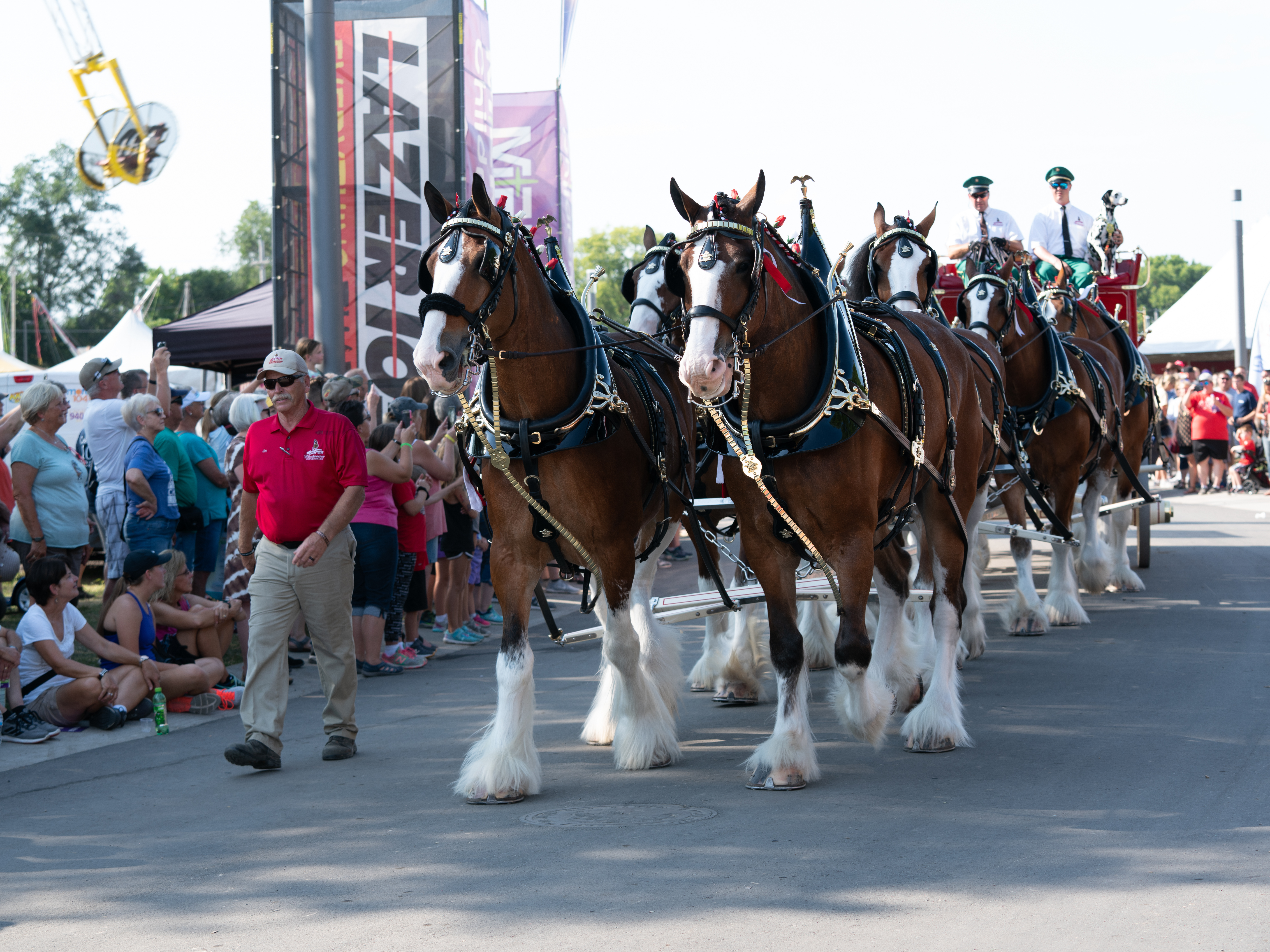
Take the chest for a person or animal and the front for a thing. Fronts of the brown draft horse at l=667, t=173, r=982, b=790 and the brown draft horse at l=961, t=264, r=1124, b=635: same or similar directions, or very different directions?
same or similar directions

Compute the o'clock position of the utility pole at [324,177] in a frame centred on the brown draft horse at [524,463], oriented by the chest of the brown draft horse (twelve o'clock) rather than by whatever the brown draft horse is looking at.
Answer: The utility pole is roughly at 4 o'clock from the brown draft horse.

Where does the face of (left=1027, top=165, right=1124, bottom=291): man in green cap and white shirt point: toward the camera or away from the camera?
toward the camera

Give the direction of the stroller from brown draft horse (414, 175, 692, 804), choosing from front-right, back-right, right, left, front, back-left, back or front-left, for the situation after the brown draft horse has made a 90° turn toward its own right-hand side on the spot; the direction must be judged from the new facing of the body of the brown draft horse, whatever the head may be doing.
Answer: right

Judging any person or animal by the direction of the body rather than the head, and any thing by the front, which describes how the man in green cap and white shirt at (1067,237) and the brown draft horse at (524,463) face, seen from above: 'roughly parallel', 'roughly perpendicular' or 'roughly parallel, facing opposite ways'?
roughly parallel

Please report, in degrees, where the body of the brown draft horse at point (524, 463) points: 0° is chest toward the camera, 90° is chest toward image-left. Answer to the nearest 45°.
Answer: approximately 45°

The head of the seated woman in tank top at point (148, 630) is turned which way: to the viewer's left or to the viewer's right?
to the viewer's right

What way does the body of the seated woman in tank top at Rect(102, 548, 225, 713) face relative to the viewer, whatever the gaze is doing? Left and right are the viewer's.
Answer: facing to the right of the viewer

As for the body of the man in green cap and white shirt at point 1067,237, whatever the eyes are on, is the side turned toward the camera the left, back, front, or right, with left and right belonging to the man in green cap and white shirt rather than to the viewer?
front

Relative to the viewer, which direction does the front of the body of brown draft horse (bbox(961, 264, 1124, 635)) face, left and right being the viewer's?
facing the viewer and to the left of the viewer

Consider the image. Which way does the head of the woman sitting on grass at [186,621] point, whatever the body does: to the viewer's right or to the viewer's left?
to the viewer's right

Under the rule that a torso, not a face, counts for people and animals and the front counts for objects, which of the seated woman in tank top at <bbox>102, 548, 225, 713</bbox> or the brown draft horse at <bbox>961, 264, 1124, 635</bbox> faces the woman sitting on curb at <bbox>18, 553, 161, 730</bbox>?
the brown draft horse

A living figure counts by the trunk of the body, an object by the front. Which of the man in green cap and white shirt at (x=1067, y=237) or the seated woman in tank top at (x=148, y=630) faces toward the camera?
the man in green cap and white shirt

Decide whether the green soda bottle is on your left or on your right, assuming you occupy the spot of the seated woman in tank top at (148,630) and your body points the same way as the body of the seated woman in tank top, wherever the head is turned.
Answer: on your right

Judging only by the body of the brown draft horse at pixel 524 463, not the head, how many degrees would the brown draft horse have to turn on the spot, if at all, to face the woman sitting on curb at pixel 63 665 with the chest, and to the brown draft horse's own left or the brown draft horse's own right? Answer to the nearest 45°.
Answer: approximately 90° to the brown draft horse's own right

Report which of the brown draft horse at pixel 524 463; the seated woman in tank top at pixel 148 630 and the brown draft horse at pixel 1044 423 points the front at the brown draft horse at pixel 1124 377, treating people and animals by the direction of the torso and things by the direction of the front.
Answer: the seated woman in tank top
